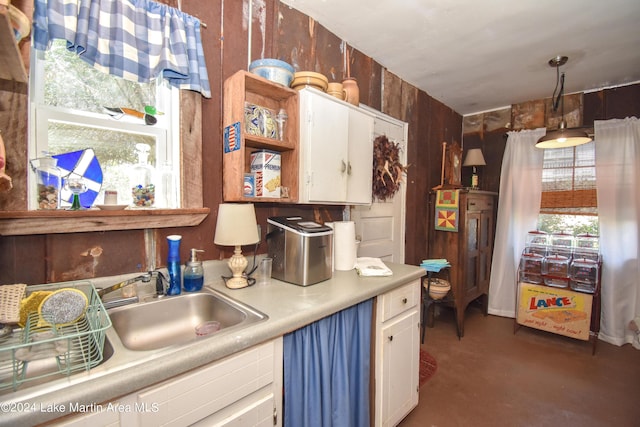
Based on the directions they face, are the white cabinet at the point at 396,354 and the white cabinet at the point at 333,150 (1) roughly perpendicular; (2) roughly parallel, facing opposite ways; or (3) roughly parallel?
roughly parallel

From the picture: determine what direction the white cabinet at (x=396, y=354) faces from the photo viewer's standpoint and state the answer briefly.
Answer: facing the viewer and to the right of the viewer

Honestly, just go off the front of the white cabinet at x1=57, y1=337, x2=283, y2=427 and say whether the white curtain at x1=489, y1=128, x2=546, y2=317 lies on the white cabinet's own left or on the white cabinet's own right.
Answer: on the white cabinet's own left

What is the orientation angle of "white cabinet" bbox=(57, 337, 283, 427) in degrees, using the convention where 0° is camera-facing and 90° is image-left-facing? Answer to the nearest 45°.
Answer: approximately 315°

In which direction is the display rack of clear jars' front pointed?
toward the camera

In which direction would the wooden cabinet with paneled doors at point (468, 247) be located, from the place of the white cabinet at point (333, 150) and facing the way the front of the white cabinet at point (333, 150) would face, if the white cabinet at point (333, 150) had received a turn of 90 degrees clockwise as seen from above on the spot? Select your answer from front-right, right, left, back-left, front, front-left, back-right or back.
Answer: back

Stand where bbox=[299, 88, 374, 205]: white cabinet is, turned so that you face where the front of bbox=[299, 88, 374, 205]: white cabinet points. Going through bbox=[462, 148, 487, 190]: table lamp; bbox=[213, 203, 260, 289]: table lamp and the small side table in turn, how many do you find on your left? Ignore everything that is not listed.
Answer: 2

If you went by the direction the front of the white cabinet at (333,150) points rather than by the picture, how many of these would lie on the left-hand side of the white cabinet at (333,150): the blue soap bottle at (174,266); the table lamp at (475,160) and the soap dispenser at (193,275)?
1
